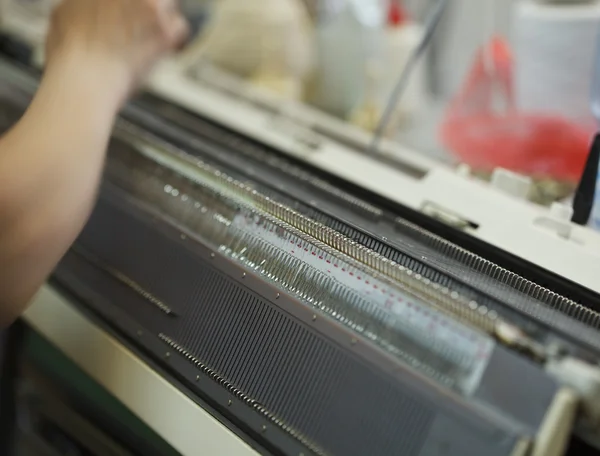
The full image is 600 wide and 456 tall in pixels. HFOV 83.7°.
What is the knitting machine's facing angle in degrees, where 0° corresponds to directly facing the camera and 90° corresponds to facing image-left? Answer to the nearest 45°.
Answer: approximately 45°
